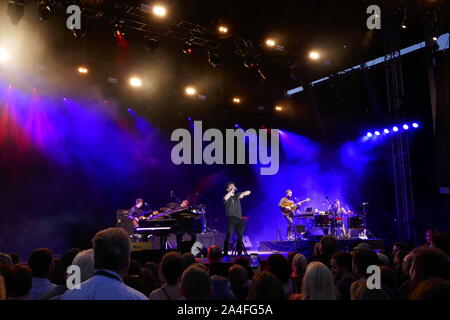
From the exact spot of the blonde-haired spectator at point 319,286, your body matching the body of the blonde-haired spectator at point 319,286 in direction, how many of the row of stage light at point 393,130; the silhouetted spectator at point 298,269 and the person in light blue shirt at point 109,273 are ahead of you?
2

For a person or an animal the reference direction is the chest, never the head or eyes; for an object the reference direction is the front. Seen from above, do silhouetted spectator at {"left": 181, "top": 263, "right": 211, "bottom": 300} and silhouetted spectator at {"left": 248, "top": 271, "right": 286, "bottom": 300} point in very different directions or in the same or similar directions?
same or similar directions

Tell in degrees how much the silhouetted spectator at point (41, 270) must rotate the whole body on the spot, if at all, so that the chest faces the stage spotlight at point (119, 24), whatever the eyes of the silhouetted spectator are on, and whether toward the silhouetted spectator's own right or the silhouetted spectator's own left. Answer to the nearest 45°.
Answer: approximately 45° to the silhouetted spectator's own left

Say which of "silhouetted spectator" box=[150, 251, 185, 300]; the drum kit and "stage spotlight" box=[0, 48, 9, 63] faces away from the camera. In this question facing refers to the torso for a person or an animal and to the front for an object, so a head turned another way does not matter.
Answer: the silhouetted spectator

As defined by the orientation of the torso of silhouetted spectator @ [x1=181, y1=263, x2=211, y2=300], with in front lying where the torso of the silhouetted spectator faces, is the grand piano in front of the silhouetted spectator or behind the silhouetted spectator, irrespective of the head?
in front

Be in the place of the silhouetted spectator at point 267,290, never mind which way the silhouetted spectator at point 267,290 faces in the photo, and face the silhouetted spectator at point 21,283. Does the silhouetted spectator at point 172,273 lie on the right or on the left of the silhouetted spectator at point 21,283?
right

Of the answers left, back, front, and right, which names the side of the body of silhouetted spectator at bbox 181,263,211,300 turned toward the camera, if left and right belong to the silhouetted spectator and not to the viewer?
back

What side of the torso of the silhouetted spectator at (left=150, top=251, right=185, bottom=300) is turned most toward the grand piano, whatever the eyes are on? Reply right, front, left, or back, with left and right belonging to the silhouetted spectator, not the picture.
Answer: front

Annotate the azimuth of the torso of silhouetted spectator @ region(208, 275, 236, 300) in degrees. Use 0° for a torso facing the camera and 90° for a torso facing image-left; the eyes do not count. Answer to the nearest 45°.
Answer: approximately 180°

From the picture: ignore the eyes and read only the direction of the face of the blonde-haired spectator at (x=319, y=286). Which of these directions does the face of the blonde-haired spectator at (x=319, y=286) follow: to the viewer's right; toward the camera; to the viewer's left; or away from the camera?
away from the camera

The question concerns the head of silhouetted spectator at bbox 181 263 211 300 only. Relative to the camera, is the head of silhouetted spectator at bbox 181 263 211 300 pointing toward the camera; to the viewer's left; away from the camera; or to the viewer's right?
away from the camera

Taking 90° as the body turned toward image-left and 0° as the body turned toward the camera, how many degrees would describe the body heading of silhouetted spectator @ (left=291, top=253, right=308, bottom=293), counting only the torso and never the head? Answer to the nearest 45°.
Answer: approximately 180°

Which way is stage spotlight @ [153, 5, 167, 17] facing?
toward the camera

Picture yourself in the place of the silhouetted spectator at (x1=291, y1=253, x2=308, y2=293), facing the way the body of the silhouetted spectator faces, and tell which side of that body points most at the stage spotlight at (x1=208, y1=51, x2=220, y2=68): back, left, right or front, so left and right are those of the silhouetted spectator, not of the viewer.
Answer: front

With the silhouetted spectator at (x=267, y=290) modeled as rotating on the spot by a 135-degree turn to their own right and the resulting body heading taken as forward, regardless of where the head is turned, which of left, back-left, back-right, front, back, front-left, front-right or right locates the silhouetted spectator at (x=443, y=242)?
left

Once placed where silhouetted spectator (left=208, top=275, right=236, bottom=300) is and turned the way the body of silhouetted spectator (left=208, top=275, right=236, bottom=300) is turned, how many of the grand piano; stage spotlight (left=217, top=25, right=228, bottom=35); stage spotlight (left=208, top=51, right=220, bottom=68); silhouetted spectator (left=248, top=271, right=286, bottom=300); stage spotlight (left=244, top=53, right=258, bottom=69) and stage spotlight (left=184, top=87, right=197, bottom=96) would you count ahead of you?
5

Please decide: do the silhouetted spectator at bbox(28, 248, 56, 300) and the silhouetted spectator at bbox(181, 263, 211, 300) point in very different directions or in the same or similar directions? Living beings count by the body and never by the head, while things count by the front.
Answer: same or similar directions

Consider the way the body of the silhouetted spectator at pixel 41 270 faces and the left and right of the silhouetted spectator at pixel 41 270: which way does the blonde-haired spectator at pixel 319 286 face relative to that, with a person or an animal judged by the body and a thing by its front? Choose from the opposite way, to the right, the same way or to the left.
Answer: the same way

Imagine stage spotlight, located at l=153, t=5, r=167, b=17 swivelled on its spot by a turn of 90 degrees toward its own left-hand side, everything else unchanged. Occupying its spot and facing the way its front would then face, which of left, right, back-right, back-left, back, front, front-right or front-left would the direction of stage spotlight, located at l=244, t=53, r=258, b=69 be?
front-left

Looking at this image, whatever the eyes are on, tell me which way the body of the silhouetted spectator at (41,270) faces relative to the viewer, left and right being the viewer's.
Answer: facing away from the viewer and to the right of the viewer
